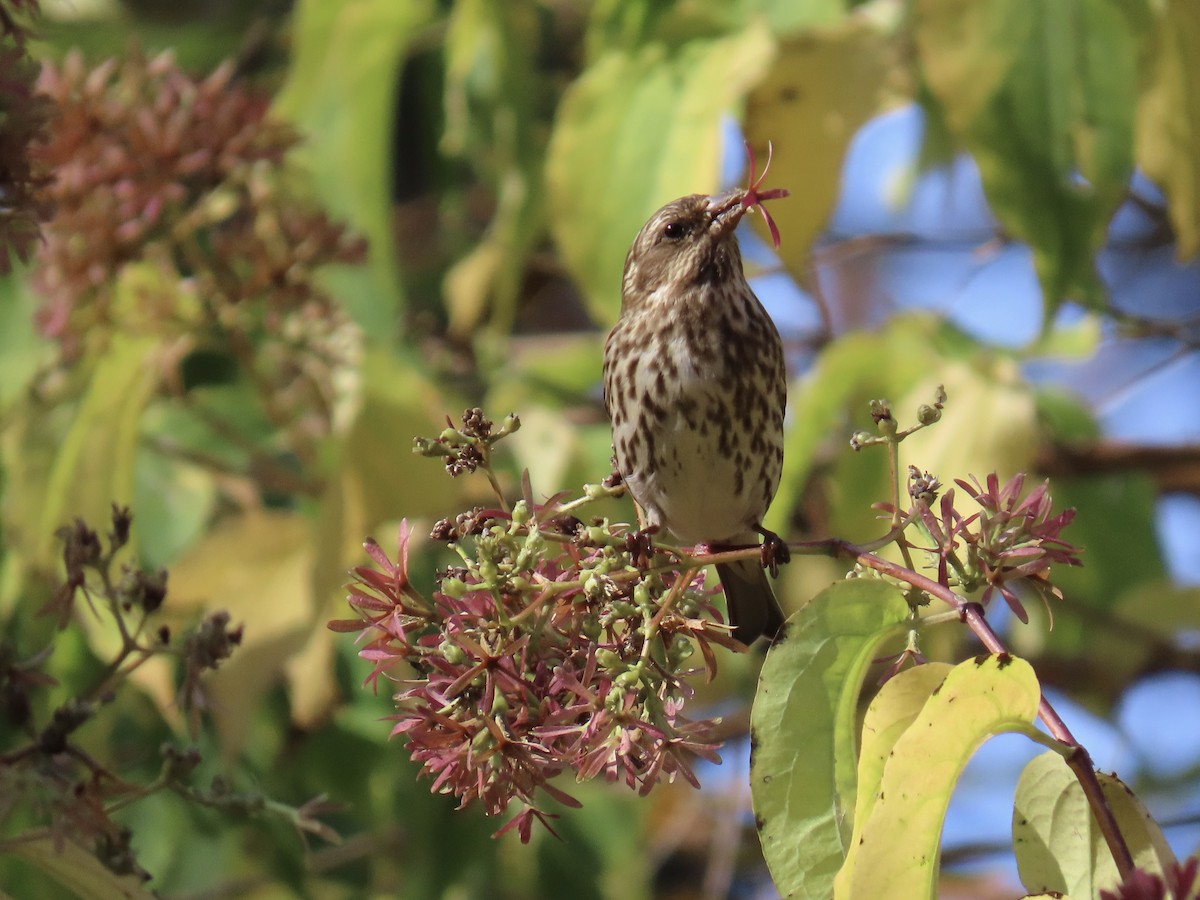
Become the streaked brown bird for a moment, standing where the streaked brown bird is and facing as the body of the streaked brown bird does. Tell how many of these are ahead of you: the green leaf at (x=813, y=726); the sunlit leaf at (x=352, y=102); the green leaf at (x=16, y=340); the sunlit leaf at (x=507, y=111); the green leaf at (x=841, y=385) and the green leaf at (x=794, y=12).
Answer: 1

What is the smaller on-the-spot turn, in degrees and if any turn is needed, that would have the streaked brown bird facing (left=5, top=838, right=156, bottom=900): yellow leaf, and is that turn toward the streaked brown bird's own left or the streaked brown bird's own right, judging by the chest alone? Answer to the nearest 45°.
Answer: approximately 45° to the streaked brown bird's own right

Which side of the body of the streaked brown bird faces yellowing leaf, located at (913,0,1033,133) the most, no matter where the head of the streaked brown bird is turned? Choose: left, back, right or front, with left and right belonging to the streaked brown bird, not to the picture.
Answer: back

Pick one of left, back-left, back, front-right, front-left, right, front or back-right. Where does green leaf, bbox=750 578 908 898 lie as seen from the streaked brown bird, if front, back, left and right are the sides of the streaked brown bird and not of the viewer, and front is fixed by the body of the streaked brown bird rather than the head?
left

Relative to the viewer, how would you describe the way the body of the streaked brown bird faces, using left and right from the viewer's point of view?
facing the viewer

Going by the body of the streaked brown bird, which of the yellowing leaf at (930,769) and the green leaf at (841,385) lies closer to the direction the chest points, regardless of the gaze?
the yellowing leaf

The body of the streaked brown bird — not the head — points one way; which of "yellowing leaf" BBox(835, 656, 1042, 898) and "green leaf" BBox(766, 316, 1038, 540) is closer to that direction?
the yellowing leaf

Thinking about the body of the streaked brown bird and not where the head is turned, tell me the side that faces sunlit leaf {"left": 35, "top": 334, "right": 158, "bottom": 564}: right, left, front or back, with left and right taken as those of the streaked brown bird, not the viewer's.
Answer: right

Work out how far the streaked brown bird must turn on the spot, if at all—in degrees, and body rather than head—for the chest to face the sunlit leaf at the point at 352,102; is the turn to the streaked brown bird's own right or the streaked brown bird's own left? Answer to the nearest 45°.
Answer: approximately 135° to the streaked brown bird's own right

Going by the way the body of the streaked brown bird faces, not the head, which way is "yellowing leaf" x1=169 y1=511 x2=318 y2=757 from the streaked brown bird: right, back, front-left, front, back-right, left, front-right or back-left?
right
